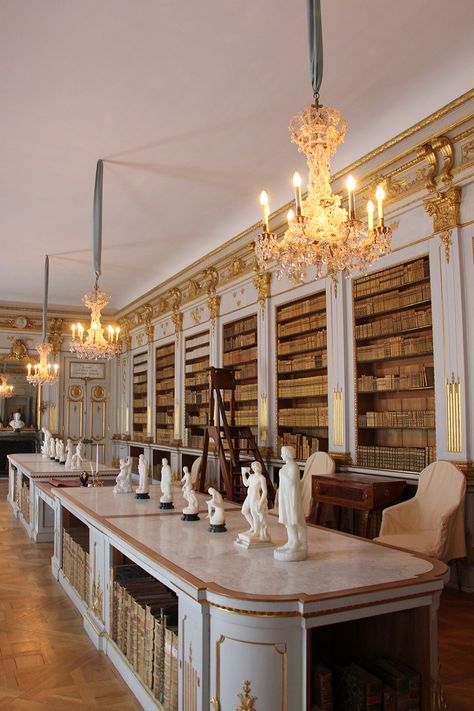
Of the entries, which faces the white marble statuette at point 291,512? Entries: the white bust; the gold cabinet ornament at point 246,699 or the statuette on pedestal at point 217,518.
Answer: the white bust

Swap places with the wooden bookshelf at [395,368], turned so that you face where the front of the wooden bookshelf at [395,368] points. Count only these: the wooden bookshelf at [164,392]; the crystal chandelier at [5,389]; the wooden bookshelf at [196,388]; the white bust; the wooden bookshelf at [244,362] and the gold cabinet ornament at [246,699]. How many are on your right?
5

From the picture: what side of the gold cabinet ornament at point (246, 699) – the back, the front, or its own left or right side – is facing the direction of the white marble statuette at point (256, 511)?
back

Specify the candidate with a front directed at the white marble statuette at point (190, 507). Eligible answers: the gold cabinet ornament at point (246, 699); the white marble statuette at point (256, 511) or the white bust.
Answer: the white bust

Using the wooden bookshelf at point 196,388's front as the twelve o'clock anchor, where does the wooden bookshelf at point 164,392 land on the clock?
the wooden bookshelf at point 164,392 is roughly at 4 o'clock from the wooden bookshelf at point 196,388.

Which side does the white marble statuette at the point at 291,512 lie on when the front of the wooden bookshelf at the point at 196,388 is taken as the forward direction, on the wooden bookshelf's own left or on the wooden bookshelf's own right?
on the wooden bookshelf's own left

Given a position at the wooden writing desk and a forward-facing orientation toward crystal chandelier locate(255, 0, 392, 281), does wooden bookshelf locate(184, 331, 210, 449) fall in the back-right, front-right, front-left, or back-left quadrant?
back-right

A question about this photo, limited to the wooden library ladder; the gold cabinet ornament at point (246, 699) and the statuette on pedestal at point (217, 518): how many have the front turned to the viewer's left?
1

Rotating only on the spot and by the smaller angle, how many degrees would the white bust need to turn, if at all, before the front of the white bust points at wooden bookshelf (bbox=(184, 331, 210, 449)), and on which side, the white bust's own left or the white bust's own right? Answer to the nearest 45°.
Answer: approximately 45° to the white bust's own left

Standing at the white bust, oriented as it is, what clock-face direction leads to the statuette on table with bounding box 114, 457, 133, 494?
The statuette on table is roughly at 12 o'clock from the white bust.

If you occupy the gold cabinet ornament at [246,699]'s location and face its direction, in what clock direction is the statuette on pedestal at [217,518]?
The statuette on pedestal is roughly at 6 o'clock from the gold cabinet ornament.
